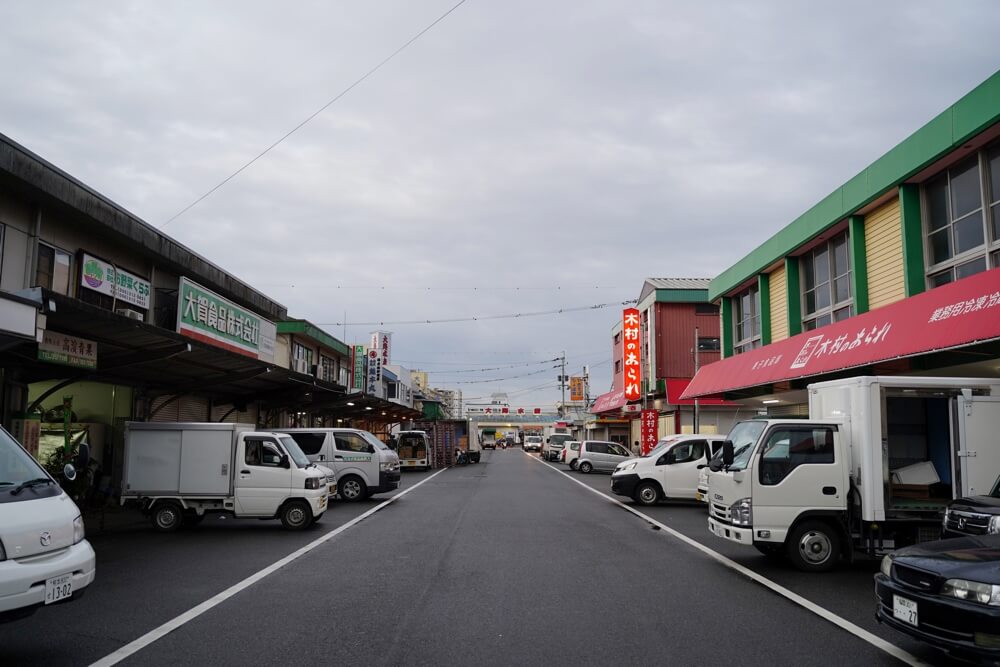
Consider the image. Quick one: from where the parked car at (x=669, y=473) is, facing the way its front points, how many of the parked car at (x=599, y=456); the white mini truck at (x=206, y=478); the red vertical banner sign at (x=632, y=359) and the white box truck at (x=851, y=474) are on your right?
2

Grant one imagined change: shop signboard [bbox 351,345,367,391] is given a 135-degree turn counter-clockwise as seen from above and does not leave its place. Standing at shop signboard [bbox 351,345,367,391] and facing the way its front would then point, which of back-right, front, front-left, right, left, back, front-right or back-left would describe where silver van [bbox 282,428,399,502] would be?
back-right

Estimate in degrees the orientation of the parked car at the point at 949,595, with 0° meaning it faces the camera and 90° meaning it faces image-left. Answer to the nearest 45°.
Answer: approximately 45°

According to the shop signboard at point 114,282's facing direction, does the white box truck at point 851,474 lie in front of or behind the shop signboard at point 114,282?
in front

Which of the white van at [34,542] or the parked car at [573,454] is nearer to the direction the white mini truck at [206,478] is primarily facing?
the parked car

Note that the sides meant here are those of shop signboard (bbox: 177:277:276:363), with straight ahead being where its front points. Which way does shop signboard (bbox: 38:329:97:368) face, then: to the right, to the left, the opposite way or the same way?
the same way

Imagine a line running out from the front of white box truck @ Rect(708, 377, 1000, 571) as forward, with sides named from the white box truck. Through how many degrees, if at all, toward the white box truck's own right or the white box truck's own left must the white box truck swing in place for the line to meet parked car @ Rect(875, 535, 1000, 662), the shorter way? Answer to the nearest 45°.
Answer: approximately 45° to the white box truck's own left

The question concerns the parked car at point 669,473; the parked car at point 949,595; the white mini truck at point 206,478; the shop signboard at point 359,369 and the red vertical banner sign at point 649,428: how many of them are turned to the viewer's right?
1

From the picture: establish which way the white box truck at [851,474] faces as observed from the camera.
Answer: facing the viewer and to the left of the viewer

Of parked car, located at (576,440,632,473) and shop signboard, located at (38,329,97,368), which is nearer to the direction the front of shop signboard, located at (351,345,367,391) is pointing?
the shop signboard

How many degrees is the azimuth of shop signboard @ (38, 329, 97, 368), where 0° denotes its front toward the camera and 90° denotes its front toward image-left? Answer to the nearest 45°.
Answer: approximately 315°

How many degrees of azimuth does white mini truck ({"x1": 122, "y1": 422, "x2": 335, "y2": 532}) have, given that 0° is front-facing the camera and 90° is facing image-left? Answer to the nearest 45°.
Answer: approximately 270°

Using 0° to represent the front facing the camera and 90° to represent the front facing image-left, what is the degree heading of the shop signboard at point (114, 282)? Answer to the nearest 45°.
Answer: approximately 315°

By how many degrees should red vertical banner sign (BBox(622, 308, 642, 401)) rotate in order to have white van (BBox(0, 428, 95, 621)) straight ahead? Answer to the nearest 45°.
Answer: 0° — it already faces it

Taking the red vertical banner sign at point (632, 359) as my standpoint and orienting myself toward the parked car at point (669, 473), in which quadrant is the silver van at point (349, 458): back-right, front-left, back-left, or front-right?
front-right

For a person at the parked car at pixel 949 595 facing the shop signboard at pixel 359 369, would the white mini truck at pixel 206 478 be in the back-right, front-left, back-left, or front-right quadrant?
front-left

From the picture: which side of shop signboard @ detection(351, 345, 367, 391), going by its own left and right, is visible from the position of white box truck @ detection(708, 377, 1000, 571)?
front

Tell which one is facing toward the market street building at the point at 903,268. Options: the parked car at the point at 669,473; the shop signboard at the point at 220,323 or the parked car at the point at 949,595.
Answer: the shop signboard

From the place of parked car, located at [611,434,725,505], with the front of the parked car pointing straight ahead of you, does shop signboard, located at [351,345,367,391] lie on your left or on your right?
on your right
